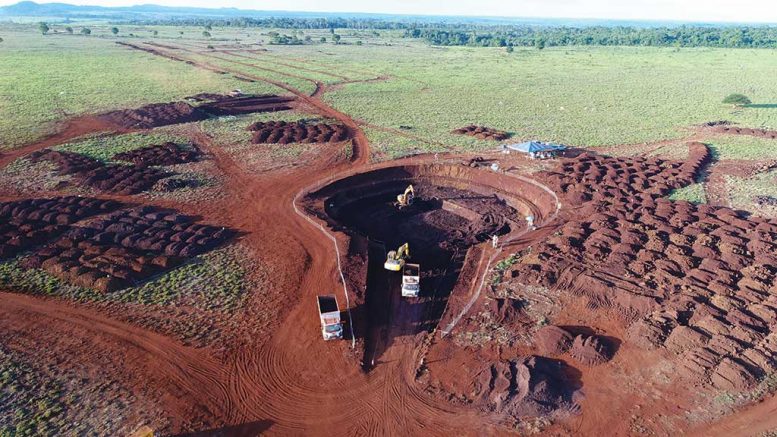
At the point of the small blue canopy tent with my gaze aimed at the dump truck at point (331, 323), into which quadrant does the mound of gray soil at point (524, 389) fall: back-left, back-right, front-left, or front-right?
front-left

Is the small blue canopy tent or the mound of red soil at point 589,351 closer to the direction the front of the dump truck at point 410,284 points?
the mound of red soil

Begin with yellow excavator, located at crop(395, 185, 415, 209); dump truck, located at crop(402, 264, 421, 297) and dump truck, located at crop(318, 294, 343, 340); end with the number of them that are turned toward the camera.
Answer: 2

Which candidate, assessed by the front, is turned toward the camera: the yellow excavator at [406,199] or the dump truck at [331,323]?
the dump truck

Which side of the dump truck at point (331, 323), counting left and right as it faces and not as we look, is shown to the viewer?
front

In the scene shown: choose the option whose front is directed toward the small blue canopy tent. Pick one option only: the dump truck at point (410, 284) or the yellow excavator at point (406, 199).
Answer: the yellow excavator

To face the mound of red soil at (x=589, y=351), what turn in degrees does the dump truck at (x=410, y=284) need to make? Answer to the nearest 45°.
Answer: approximately 45° to its left

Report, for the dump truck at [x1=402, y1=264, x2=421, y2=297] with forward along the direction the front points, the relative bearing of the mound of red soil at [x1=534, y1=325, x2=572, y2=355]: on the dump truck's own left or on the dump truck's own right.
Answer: on the dump truck's own left

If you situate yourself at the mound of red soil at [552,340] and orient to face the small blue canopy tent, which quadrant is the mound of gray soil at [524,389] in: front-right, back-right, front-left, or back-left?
back-left

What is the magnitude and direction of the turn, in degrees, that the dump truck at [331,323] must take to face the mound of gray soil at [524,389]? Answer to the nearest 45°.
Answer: approximately 45° to its left

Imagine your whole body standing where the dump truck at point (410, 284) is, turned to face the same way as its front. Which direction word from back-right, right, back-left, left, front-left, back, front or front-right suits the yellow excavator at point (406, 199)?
back

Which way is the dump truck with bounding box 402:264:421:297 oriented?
toward the camera

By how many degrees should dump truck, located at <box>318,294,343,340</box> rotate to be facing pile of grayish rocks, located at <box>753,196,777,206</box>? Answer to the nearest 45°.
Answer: approximately 90° to its left

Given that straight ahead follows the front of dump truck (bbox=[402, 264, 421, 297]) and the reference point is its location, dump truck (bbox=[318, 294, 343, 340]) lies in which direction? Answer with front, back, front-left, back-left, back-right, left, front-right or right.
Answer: front-right

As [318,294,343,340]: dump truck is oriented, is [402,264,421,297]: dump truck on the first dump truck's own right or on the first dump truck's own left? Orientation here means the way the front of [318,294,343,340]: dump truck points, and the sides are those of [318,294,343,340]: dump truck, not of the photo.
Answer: on the first dump truck's own left

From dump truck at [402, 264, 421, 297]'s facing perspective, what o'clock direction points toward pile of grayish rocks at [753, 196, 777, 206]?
The pile of grayish rocks is roughly at 8 o'clock from the dump truck.

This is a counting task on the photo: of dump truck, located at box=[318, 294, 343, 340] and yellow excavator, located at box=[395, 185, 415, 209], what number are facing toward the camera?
1

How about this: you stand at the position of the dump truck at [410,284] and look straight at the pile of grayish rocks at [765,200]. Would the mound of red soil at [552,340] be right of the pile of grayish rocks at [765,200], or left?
right
